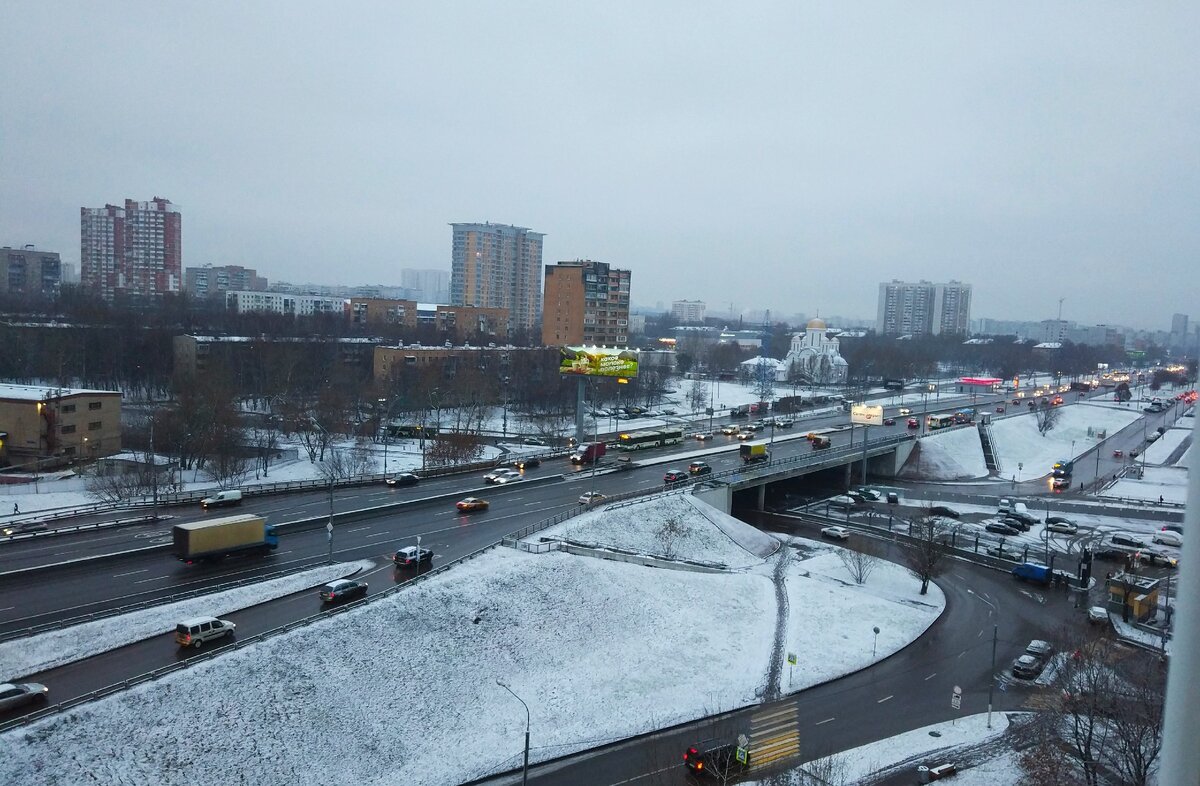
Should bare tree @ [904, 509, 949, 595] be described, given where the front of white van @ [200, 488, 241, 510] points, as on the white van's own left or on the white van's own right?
on the white van's own left

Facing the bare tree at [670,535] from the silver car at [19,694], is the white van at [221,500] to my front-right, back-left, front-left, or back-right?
front-left

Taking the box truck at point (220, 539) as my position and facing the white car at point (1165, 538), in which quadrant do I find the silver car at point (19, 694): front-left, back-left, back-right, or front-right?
back-right

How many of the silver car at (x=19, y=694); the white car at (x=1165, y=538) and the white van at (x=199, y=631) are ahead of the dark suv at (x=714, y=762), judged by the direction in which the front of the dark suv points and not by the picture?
1

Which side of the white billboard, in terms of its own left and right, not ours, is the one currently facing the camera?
front

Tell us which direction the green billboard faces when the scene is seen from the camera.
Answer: facing the viewer

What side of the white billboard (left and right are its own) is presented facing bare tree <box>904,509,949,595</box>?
front

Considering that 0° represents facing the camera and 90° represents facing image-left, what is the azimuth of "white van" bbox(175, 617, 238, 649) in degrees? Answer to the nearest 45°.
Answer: approximately 225°

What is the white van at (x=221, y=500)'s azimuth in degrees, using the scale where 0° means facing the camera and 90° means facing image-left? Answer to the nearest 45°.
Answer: approximately 45°

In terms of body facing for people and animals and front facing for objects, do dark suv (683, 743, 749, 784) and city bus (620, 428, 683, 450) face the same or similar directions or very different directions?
very different directions

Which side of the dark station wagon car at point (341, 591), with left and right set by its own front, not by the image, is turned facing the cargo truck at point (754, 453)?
front

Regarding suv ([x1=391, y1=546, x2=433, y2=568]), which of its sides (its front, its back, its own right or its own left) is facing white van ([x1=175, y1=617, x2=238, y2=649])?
back

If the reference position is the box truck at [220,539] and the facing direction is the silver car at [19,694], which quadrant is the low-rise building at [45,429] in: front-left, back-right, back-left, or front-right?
back-right

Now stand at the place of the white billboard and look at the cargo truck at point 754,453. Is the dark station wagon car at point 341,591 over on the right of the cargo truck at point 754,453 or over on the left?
left

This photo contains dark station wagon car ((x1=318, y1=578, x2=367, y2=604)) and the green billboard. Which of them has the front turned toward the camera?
the green billboard

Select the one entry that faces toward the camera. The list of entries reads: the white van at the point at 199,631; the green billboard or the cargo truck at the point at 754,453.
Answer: the green billboard

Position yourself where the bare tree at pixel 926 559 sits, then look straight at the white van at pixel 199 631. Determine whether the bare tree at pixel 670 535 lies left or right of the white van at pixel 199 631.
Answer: right

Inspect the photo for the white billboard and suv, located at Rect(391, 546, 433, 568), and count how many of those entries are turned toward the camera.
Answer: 1

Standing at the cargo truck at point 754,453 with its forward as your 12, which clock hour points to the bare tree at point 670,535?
The bare tree is roughly at 5 o'clock from the cargo truck.

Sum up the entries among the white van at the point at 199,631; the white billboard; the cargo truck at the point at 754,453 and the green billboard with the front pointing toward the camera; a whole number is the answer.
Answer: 2
